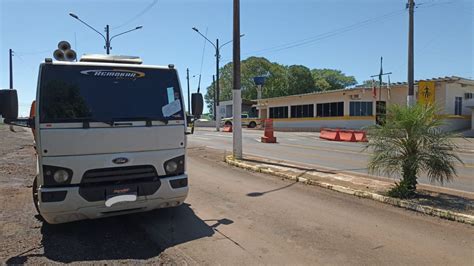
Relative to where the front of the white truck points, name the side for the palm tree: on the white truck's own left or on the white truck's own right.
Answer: on the white truck's own left

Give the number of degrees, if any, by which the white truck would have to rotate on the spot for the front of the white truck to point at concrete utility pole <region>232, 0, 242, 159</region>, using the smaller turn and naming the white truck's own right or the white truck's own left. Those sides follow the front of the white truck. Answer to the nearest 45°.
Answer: approximately 135° to the white truck's own left

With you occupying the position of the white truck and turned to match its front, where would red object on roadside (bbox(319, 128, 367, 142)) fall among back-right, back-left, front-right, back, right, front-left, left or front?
back-left

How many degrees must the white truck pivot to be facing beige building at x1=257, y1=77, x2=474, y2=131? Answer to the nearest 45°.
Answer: approximately 135° to its left

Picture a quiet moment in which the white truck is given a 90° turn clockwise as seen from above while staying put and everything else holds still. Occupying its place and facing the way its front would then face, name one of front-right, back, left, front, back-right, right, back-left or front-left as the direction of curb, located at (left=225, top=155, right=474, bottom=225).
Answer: back

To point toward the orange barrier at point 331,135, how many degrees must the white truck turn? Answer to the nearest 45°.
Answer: approximately 135° to its left

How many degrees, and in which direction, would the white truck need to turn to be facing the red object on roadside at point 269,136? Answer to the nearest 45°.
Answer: approximately 135° to its left

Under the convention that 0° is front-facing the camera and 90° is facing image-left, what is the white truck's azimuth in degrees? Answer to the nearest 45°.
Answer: approximately 0°
